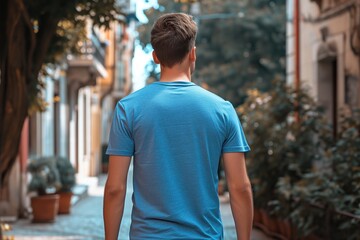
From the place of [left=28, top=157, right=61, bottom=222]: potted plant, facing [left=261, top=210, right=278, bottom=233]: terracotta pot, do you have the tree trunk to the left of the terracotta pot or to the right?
right

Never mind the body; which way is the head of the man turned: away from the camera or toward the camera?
away from the camera

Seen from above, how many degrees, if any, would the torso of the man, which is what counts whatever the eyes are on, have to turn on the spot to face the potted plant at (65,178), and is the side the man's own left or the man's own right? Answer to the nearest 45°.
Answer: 0° — they already face it

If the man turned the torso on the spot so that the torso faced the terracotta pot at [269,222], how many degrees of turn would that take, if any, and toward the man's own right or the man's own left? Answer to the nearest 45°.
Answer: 0° — they already face it

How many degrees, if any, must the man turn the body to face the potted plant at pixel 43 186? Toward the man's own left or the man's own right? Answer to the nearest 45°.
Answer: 0° — they already face it

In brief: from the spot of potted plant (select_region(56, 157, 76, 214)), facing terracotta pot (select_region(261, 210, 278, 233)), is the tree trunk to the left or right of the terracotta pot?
right

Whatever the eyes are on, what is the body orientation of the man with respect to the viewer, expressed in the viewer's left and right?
facing away from the viewer
